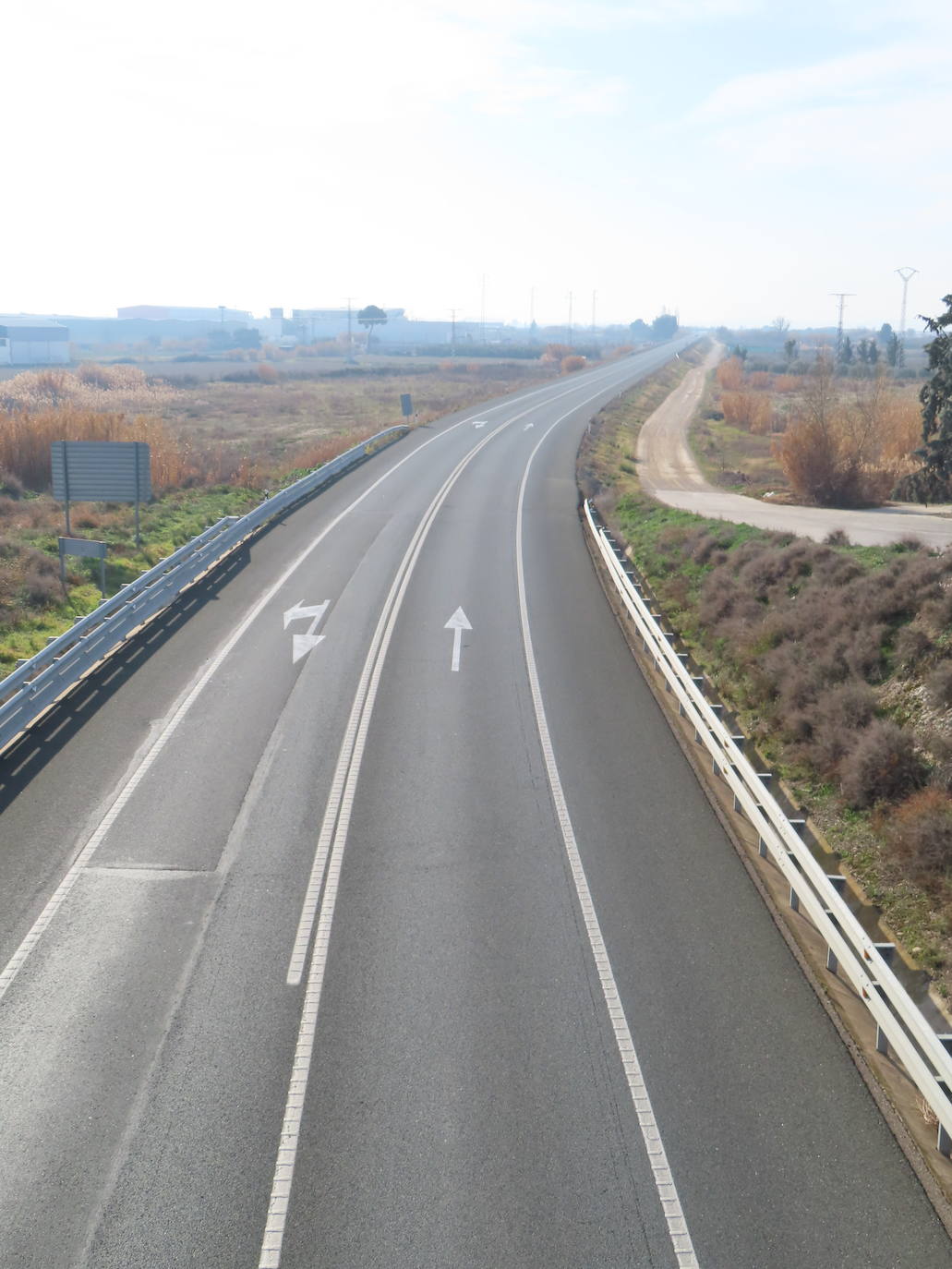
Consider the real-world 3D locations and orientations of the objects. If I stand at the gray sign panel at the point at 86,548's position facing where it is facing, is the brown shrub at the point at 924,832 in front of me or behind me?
behind

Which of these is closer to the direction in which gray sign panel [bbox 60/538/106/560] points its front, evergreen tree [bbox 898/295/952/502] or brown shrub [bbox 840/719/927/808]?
the evergreen tree

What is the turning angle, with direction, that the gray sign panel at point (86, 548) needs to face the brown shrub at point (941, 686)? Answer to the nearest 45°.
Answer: approximately 135° to its right

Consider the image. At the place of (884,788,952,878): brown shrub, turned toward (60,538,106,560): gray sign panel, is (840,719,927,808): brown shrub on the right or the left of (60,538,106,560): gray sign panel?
right

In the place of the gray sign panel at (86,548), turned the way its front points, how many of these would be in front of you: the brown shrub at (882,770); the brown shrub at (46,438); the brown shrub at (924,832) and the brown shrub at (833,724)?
1

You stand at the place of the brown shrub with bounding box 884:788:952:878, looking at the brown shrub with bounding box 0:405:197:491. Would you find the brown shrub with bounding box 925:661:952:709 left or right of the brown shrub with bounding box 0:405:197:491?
right

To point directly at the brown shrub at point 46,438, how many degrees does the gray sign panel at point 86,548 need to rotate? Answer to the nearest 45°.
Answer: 0° — it already faces it

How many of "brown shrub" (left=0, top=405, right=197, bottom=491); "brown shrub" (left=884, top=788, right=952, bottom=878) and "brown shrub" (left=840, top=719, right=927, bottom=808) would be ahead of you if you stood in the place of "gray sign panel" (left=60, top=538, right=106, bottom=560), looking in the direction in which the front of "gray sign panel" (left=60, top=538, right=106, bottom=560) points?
1

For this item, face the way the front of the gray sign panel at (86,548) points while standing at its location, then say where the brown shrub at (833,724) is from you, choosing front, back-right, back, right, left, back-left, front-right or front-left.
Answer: back-right

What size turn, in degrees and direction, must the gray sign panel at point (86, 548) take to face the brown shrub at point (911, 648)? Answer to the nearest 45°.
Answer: approximately 135° to its right

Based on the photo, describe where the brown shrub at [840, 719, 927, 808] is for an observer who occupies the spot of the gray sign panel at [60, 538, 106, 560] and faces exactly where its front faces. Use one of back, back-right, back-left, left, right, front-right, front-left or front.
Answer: back-right

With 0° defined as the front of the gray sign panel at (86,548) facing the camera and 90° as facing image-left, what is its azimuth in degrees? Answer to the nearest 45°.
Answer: approximately 180°

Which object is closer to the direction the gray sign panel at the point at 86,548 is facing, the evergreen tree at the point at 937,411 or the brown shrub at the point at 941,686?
the evergreen tree

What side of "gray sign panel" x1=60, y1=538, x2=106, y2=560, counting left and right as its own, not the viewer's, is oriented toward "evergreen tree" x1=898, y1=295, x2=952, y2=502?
right
